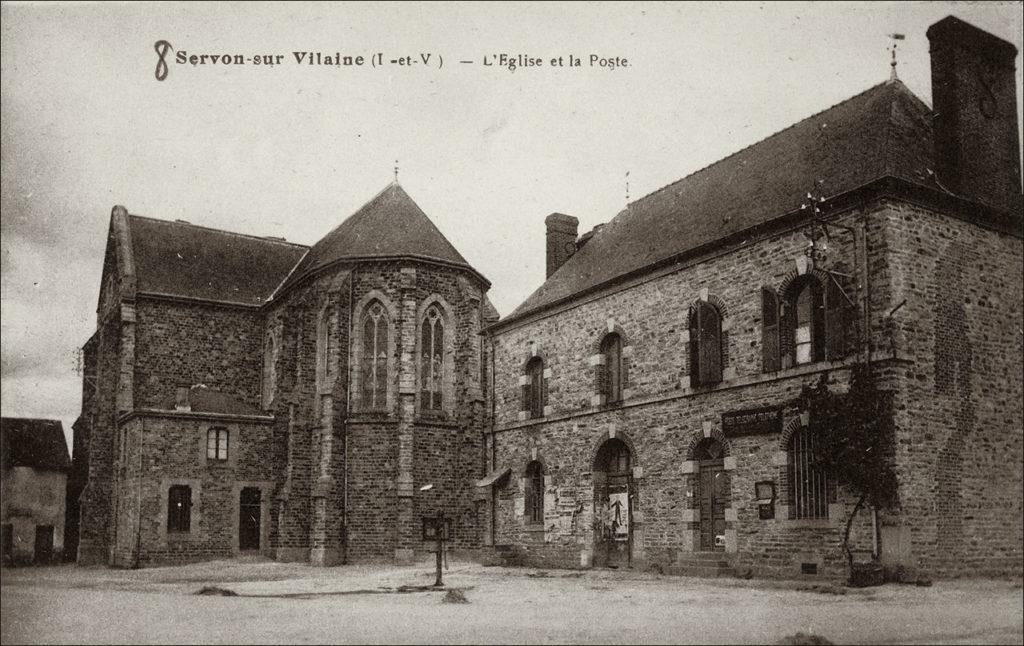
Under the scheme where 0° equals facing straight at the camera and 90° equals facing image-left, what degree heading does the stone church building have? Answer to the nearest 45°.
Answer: approximately 135°

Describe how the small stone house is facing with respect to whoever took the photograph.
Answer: facing the viewer

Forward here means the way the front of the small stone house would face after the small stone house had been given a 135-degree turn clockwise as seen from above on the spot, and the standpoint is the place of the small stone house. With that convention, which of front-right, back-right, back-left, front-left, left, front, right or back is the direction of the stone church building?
back
